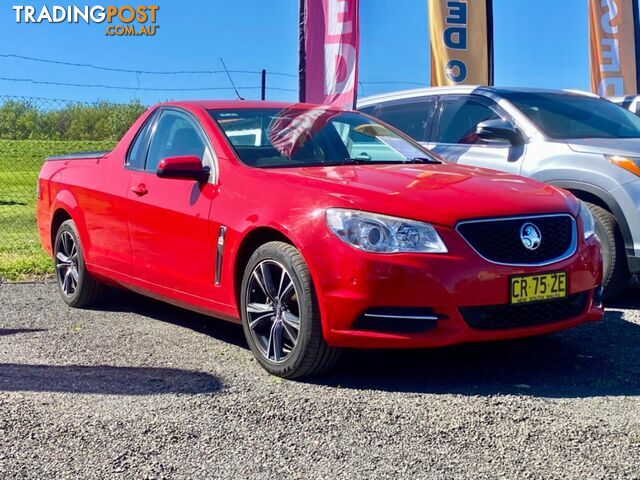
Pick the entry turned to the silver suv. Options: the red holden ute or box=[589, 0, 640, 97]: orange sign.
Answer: the orange sign

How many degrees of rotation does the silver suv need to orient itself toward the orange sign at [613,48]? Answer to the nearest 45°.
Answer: approximately 135° to its left

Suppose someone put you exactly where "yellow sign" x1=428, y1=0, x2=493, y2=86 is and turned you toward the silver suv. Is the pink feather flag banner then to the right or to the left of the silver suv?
right

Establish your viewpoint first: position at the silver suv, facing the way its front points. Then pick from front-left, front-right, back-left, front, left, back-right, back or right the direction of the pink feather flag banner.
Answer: back

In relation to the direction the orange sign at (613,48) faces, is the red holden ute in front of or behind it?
in front
